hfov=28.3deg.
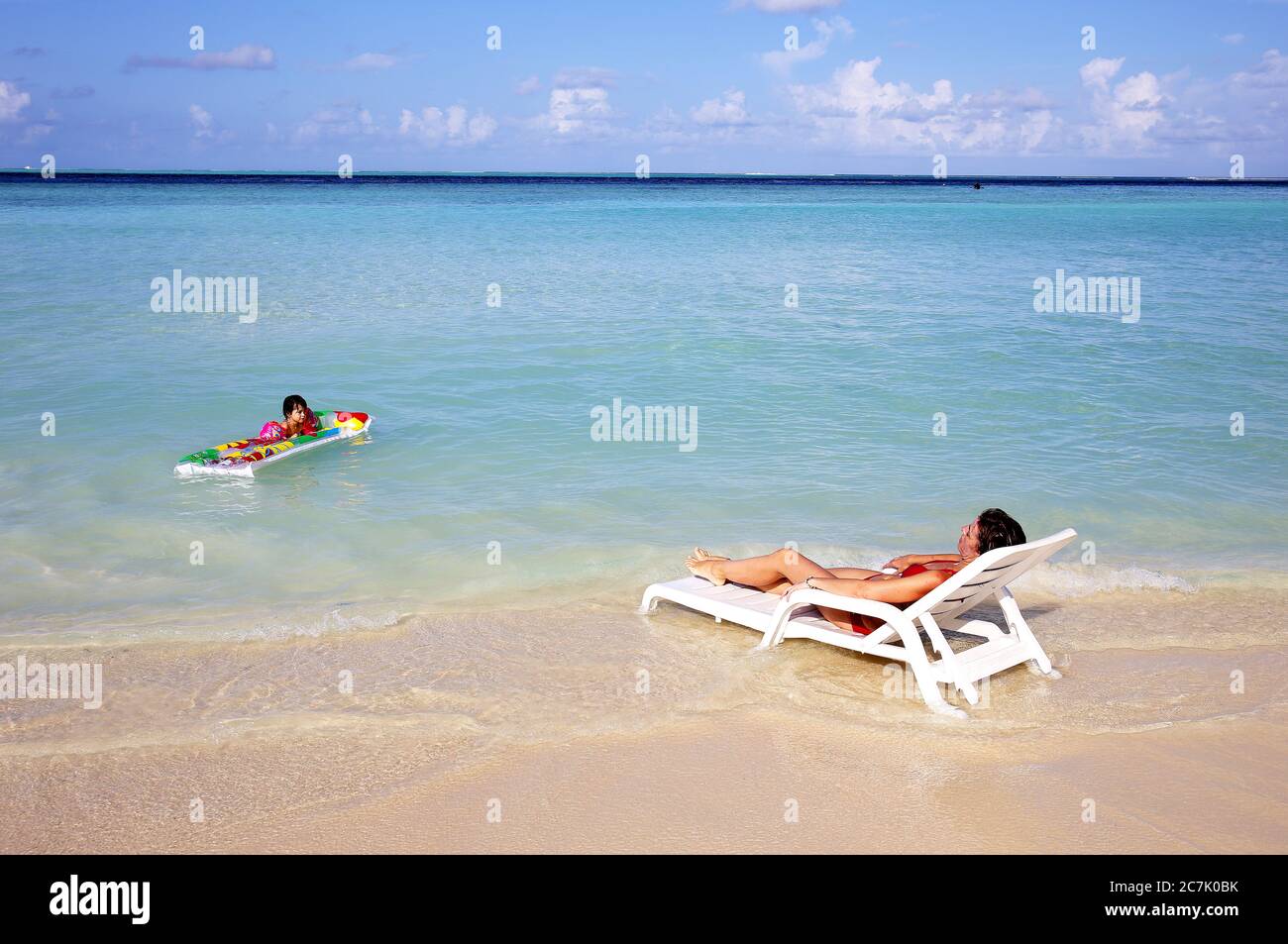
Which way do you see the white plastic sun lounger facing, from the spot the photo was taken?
facing away from the viewer and to the left of the viewer

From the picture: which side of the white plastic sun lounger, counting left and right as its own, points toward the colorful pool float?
front
